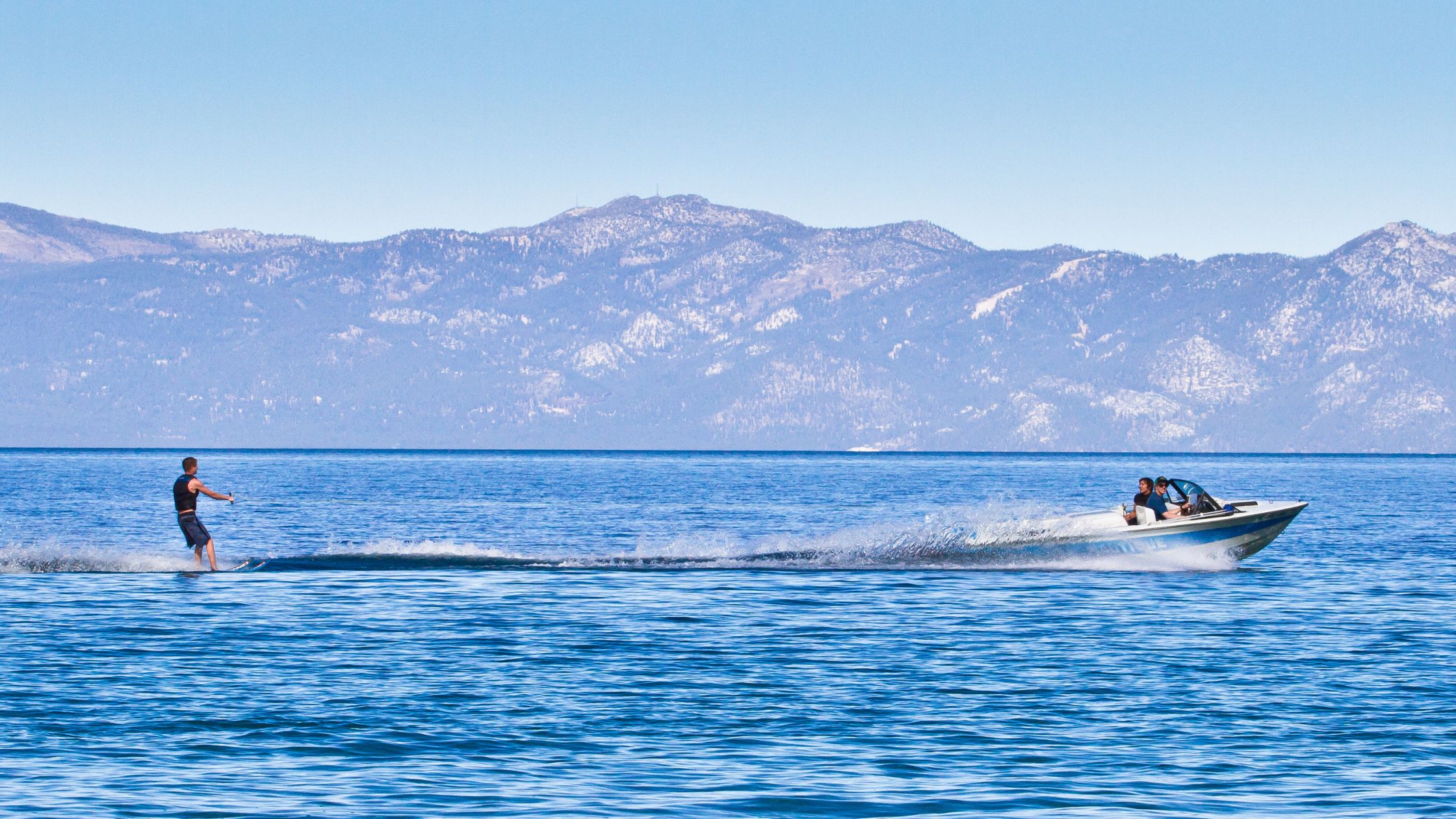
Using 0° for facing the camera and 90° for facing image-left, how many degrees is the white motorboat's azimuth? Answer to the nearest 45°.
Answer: approximately 270°

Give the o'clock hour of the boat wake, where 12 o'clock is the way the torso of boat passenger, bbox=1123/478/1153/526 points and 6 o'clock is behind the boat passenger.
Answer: The boat wake is roughly at 12 o'clock from the boat passenger.

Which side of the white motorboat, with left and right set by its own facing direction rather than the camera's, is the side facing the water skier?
back

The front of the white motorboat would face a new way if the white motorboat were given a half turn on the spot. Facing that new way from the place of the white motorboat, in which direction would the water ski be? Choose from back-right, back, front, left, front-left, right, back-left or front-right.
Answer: front

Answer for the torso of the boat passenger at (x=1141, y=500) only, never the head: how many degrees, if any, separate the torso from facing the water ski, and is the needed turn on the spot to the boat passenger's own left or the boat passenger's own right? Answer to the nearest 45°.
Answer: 0° — they already face it

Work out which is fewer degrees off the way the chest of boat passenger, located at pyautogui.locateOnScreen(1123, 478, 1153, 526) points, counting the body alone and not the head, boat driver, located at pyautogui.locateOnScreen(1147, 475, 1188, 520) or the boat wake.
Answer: the boat wake

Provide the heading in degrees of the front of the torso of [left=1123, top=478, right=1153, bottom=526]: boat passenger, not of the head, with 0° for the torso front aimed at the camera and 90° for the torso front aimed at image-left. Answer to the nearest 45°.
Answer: approximately 90°
